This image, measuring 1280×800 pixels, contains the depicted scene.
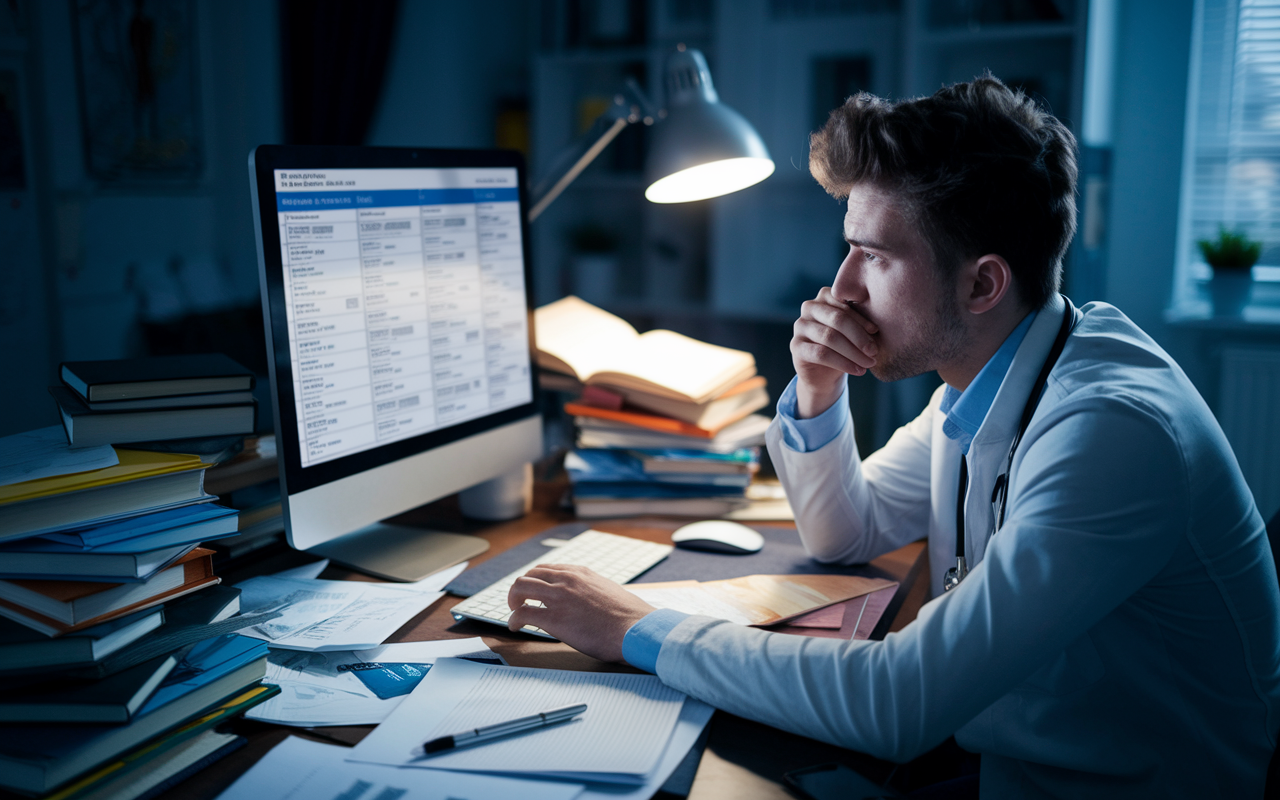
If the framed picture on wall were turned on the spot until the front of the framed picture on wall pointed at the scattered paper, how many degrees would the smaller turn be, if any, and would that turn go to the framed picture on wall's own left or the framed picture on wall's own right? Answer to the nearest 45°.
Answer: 0° — it already faces it

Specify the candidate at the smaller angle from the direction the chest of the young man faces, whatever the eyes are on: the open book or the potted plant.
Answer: the open book

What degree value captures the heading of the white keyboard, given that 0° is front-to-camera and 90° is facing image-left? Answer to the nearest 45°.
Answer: approximately 315°

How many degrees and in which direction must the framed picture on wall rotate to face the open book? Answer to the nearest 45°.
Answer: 0° — it already faces it

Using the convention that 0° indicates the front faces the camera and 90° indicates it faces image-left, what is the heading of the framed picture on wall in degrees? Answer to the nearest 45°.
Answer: approximately 0°

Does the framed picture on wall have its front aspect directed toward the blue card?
yes

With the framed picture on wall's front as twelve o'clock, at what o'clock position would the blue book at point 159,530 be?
The blue book is roughly at 12 o'clock from the framed picture on wall.

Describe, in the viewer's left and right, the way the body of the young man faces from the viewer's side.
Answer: facing to the left of the viewer

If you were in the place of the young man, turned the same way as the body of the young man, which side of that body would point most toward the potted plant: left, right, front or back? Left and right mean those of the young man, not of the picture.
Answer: right

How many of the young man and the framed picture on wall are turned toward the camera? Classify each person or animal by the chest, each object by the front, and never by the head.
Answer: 1
